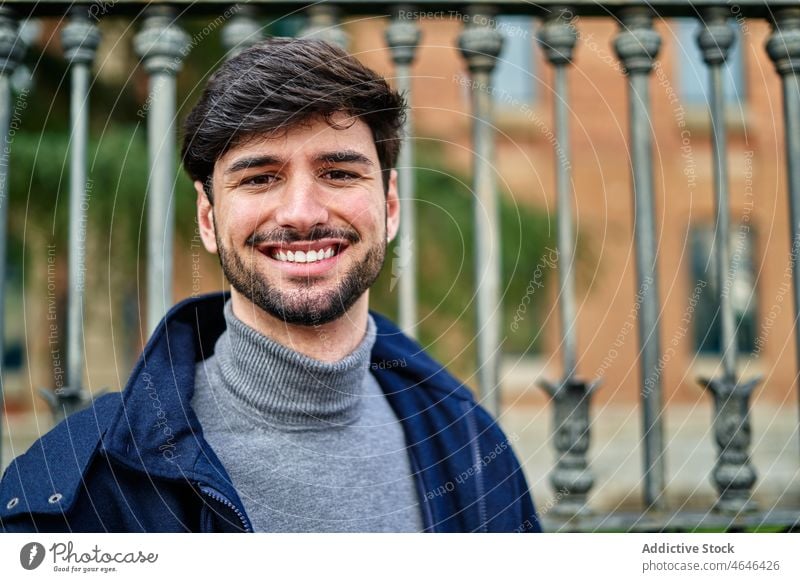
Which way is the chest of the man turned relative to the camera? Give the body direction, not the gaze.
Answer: toward the camera
